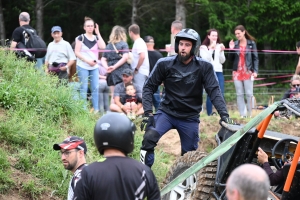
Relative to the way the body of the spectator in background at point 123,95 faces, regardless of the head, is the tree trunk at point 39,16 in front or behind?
behind

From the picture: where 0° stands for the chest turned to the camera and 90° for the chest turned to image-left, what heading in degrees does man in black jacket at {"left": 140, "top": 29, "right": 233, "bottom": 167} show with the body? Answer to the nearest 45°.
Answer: approximately 0°

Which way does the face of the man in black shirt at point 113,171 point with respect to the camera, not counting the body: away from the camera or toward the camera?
away from the camera

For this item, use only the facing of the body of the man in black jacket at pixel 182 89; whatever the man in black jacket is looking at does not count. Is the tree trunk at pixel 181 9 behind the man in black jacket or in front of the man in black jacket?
behind

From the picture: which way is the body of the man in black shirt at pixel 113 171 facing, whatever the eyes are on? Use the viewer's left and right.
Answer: facing away from the viewer

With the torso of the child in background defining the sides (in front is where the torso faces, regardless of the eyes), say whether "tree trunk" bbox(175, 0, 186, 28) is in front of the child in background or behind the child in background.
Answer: behind

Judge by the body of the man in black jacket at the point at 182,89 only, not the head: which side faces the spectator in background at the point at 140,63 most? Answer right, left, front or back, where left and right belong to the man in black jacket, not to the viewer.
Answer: back

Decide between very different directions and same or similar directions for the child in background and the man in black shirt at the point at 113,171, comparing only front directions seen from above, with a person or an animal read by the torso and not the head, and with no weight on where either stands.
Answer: very different directions
